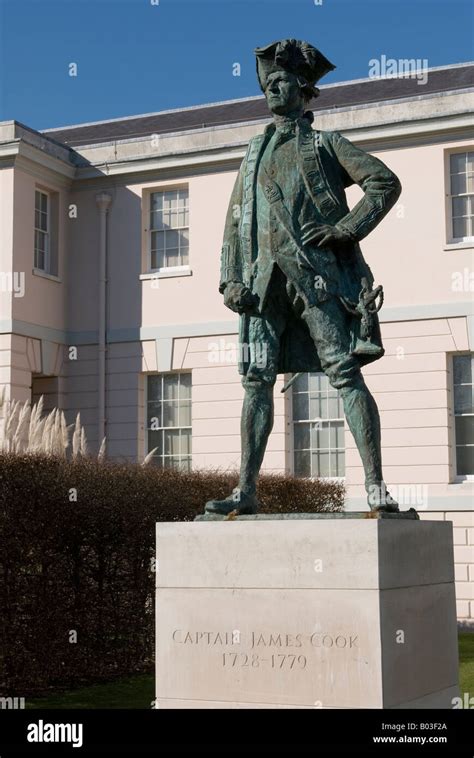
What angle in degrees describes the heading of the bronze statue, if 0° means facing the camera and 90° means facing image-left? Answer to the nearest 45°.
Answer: approximately 45°

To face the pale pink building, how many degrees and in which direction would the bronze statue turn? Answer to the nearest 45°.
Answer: approximately 135° to its right
